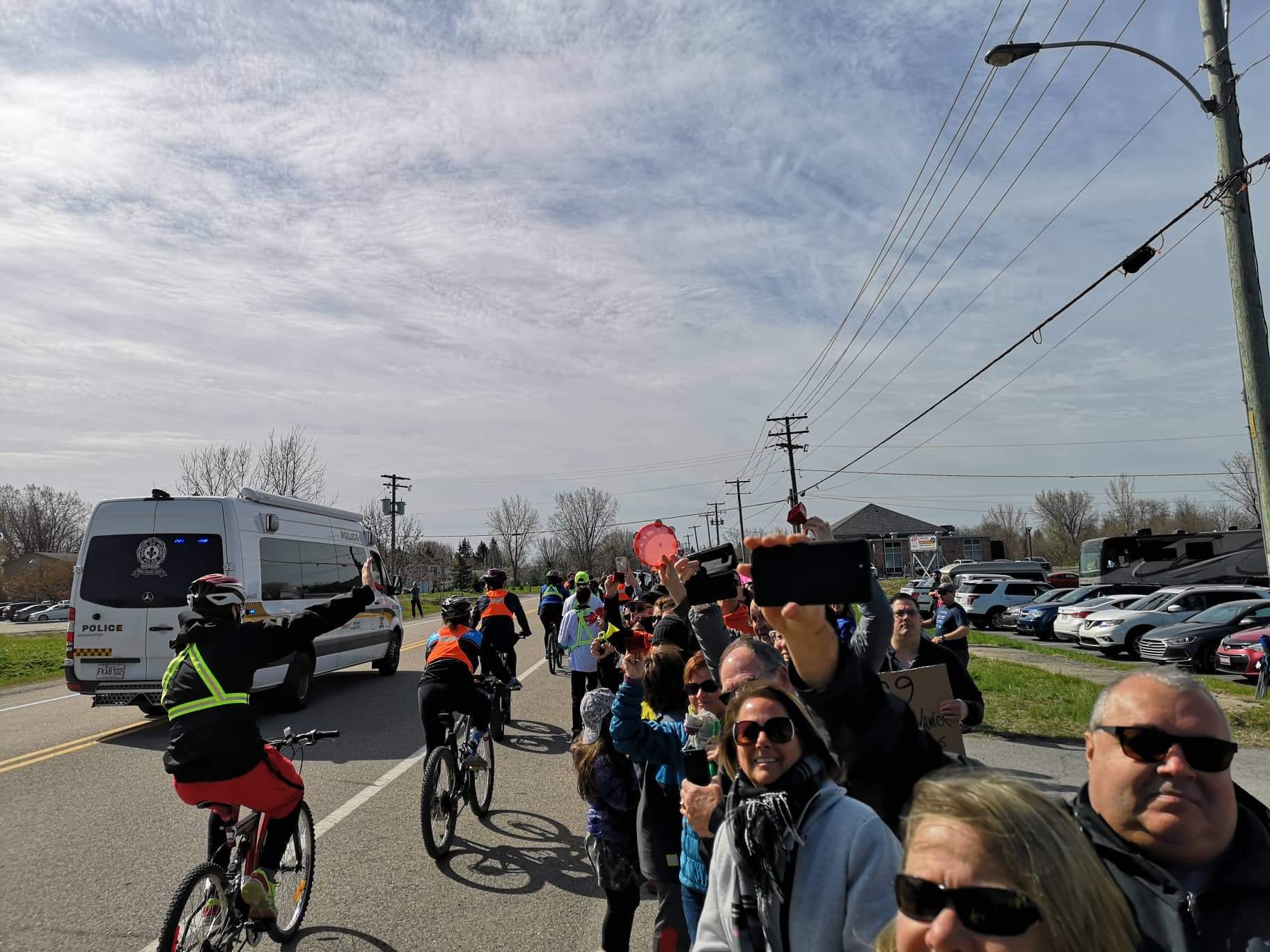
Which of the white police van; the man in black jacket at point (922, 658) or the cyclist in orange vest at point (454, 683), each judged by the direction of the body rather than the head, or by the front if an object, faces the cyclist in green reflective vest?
the man in black jacket

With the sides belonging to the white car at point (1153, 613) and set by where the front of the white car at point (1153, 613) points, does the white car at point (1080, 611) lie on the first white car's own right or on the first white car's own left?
on the first white car's own right

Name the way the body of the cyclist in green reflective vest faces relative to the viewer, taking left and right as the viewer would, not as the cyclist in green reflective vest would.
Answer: facing away from the viewer and to the right of the viewer

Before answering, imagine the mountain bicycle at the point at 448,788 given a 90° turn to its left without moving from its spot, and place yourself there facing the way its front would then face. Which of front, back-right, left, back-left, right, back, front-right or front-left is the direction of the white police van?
front

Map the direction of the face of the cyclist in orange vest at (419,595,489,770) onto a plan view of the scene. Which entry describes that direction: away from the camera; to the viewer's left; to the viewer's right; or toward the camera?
away from the camera

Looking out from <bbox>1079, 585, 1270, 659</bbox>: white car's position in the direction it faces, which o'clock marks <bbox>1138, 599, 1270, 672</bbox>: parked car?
The parked car is roughly at 10 o'clock from the white car.

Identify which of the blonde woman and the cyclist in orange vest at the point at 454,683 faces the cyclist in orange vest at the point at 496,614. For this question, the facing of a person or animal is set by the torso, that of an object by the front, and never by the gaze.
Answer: the cyclist in orange vest at the point at 454,683

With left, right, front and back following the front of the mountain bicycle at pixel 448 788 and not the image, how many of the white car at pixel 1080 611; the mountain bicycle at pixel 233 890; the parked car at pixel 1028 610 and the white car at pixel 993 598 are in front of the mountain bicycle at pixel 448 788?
3

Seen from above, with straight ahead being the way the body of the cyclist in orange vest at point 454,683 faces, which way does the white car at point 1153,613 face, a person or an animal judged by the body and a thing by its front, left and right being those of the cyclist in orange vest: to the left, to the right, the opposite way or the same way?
to the left

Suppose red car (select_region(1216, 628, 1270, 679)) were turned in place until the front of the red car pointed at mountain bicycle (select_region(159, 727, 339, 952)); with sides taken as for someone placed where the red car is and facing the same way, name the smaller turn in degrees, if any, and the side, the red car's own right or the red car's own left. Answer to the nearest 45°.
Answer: approximately 45° to the red car's own left

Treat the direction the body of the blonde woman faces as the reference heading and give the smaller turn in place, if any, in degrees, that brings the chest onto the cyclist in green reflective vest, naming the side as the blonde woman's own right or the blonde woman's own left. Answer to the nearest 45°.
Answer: approximately 90° to the blonde woman's own right

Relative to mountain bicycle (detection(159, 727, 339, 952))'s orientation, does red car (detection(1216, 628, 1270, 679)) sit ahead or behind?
ahead

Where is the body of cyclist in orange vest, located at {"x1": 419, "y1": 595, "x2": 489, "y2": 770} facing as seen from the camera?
away from the camera
